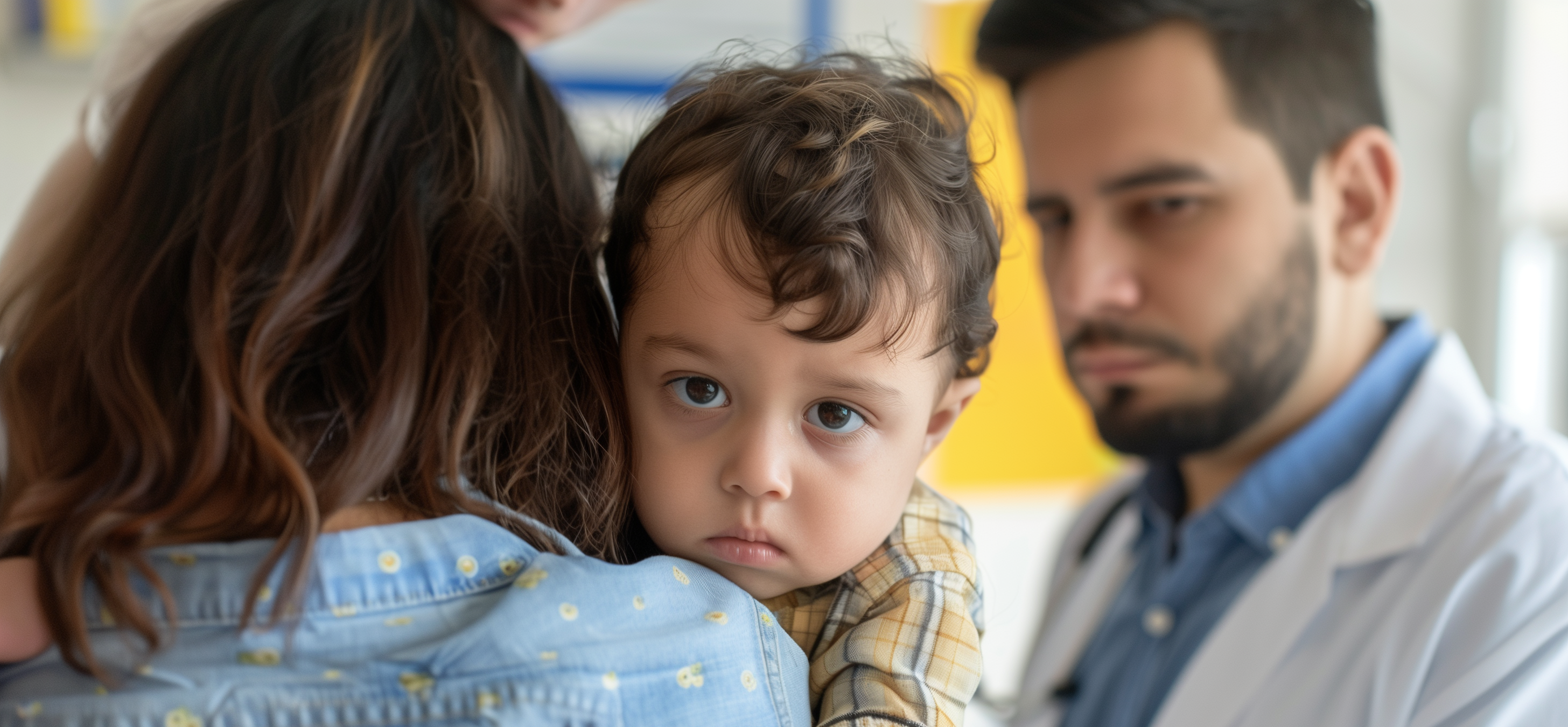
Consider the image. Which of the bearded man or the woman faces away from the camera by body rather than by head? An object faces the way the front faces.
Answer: the woman

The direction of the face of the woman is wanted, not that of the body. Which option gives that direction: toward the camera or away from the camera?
away from the camera

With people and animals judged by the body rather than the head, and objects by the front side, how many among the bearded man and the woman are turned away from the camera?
1

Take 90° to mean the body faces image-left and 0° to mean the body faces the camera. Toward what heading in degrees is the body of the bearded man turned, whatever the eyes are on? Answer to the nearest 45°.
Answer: approximately 45°

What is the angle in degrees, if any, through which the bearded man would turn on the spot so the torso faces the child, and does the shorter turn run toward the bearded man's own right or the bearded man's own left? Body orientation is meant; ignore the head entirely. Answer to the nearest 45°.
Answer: approximately 45° to the bearded man's own left

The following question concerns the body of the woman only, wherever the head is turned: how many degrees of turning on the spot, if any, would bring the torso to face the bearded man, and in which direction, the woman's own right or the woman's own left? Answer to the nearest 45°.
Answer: approximately 45° to the woman's own right

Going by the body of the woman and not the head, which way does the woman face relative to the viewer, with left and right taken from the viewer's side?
facing away from the viewer
